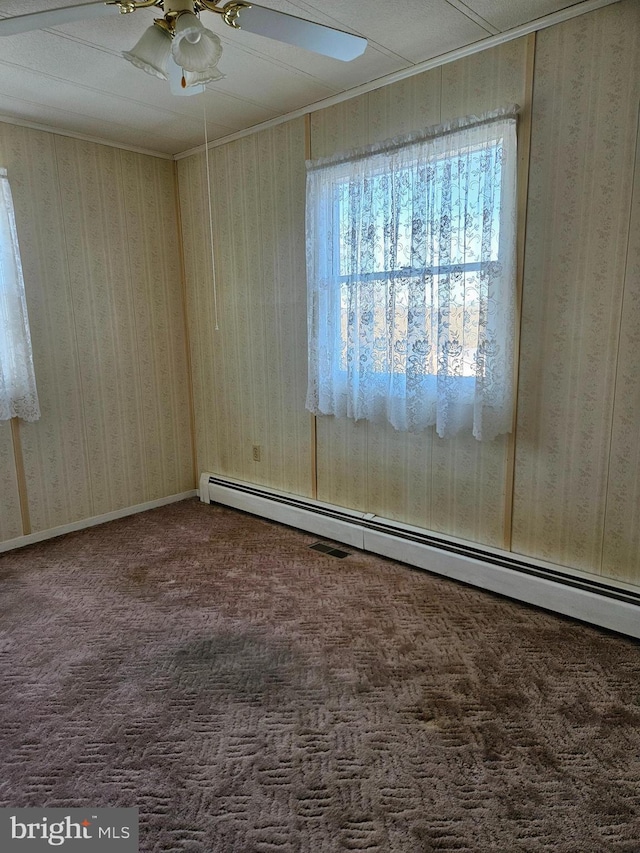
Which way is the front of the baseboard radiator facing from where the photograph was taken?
facing the viewer and to the left of the viewer

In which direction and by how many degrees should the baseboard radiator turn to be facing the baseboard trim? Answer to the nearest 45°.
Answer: approximately 45° to its right

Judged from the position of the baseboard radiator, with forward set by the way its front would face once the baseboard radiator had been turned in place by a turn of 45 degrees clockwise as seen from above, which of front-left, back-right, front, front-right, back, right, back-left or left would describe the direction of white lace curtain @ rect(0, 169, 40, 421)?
front
